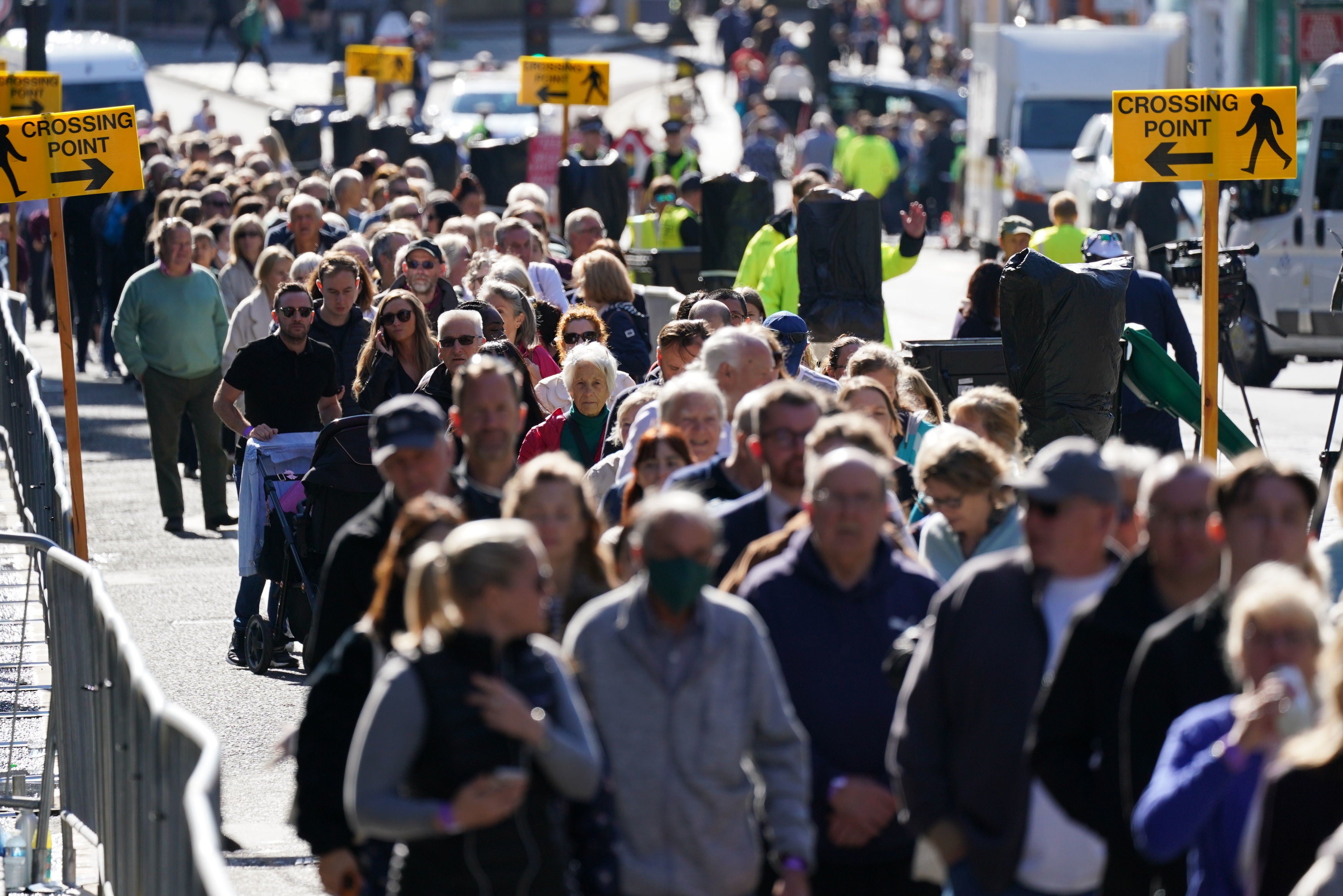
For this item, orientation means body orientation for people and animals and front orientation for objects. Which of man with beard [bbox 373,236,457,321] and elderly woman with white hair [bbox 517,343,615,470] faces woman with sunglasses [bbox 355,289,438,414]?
the man with beard

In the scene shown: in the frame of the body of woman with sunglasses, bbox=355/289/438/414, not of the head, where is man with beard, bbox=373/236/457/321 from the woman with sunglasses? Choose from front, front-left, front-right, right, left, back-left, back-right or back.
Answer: back

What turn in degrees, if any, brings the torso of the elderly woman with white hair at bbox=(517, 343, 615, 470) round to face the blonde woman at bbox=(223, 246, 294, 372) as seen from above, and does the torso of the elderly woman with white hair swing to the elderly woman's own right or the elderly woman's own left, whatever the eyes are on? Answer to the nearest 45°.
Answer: approximately 135° to the elderly woman's own right

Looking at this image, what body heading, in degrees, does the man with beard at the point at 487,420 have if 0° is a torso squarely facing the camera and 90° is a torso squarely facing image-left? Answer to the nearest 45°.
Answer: approximately 0°

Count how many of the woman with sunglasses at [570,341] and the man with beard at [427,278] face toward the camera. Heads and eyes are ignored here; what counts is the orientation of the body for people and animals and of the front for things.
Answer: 2

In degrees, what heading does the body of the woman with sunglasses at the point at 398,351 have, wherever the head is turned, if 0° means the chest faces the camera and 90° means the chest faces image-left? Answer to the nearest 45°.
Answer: approximately 0°

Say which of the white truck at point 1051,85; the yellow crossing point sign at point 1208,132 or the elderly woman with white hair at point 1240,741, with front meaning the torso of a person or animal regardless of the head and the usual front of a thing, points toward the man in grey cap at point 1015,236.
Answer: the white truck

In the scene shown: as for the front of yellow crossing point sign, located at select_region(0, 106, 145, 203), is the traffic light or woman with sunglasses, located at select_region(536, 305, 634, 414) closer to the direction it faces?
the woman with sunglasses

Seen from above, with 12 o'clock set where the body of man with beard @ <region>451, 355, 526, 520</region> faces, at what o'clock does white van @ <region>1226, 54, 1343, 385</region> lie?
The white van is roughly at 7 o'clock from the man with beard.
